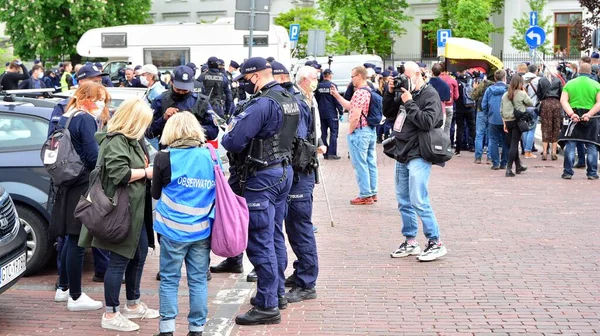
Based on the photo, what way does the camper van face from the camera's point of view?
to the viewer's left

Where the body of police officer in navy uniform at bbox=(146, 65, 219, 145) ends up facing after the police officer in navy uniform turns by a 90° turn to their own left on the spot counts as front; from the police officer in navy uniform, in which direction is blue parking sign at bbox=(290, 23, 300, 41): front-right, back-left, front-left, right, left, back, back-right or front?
left

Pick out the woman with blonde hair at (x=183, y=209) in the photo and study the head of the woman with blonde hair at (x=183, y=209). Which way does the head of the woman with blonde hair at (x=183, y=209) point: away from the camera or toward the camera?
away from the camera

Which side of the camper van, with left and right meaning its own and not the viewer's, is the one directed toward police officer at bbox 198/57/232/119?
left

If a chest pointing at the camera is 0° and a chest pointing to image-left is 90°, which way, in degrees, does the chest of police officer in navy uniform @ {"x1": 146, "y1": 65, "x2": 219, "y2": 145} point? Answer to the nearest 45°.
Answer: approximately 0°

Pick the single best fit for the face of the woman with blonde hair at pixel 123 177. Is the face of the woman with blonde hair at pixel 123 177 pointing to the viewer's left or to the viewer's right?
to the viewer's right

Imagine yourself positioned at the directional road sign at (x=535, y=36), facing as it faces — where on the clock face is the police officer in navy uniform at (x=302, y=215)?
The police officer in navy uniform is roughly at 12 o'clock from the directional road sign.

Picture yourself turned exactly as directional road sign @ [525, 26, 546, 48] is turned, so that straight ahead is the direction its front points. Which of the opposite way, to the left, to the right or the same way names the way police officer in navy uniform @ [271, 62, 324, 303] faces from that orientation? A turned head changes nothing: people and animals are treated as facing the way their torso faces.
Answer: to the right

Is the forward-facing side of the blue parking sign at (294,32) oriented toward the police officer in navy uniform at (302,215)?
yes

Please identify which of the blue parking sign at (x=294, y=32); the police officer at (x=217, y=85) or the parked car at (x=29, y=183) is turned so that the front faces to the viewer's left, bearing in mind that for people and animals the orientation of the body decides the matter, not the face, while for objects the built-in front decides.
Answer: the parked car

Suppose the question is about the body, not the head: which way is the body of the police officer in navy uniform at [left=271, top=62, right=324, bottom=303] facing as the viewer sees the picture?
to the viewer's left

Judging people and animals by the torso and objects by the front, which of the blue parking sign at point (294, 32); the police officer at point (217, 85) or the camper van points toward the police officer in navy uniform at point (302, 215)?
the blue parking sign

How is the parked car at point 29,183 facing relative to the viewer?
to the viewer's left
